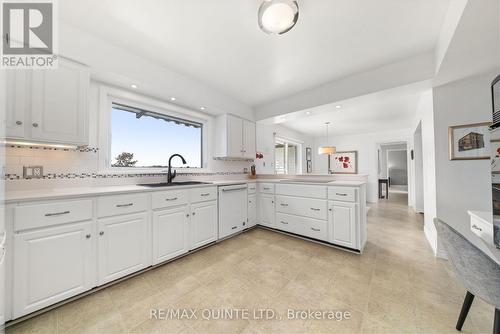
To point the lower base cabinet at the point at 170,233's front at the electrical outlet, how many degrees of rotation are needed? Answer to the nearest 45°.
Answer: approximately 135° to its right

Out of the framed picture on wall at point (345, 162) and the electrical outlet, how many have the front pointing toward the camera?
2

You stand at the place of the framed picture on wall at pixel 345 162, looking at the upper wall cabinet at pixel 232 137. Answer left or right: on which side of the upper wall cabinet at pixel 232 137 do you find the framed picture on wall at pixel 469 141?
left

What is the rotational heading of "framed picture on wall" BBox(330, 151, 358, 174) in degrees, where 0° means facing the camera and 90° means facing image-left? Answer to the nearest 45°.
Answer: approximately 0°

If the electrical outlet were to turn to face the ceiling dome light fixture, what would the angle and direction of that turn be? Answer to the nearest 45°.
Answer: approximately 45° to its left

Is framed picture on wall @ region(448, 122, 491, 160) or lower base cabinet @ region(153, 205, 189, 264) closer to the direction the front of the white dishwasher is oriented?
the framed picture on wall

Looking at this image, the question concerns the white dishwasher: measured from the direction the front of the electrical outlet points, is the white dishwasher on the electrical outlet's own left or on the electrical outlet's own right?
on the electrical outlet's own left

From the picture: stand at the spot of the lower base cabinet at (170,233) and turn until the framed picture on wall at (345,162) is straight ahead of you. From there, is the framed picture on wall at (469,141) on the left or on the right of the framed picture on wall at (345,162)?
right

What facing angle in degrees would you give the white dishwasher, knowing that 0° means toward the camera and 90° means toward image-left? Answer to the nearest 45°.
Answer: approximately 315°

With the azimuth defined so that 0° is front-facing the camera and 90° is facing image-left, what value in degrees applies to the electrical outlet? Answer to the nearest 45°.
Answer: approximately 0°
